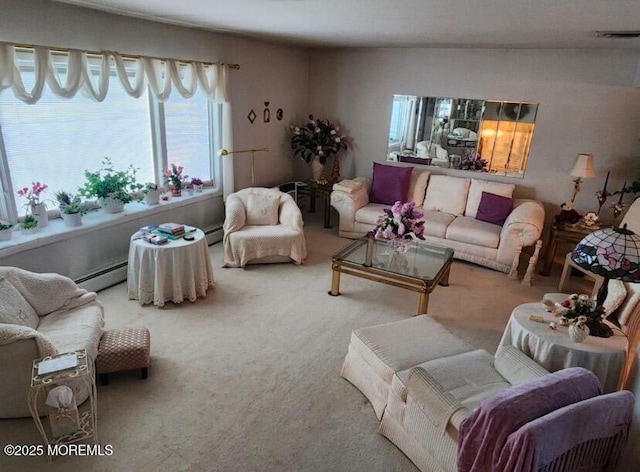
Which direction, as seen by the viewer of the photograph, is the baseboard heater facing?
facing the viewer and to the right of the viewer

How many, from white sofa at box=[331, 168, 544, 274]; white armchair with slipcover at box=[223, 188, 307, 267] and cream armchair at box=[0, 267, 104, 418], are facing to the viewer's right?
1

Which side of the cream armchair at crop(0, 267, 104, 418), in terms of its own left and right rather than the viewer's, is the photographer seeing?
right

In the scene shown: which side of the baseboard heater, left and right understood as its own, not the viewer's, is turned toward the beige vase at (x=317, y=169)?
left

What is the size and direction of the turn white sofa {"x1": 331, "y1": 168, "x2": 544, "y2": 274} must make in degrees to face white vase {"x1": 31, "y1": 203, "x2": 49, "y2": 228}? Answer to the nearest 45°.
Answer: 0° — it already faces it

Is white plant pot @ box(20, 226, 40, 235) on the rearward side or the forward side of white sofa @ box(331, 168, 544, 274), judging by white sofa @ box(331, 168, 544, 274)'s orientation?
on the forward side

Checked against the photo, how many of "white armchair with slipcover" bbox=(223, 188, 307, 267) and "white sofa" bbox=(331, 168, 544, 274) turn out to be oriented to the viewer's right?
0

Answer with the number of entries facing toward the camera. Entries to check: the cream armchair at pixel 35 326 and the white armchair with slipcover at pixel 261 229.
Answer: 1

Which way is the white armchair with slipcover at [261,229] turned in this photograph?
toward the camera

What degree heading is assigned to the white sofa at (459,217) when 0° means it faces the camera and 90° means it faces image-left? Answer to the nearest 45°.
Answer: approximately 45°

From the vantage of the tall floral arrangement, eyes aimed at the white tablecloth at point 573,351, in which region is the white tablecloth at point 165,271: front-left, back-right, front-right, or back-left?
front-right

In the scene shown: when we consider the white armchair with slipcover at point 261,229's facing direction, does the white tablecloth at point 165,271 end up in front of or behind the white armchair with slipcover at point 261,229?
in front

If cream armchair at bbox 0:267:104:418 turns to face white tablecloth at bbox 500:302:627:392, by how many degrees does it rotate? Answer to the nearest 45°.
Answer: approximately 45° to its right

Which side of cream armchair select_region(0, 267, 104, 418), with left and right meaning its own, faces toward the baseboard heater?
left

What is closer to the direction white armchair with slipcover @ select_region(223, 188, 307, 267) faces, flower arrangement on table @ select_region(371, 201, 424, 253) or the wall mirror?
the flower arrangement on table

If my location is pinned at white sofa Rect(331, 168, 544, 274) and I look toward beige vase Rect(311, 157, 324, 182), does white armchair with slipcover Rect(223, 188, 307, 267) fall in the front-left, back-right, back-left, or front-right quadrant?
front-left

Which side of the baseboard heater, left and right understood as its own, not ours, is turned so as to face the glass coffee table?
front
